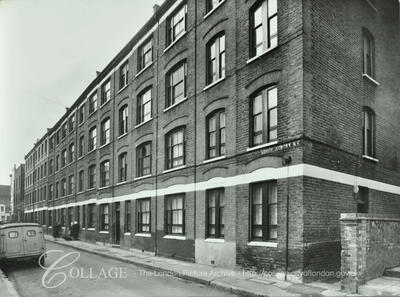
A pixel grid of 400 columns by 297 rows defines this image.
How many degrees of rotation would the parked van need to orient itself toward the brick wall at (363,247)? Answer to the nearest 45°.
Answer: approximately 135° to its right

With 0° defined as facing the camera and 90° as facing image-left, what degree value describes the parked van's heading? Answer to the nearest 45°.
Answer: approximately 180°

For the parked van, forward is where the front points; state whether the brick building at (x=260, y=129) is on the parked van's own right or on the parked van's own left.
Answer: on the parked van's own right

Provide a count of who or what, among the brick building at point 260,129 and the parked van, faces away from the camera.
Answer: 1

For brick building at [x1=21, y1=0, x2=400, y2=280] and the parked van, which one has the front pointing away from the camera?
the parked van

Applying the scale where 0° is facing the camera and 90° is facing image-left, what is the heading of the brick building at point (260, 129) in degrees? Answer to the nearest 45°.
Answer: approximately 45°
